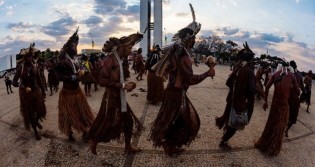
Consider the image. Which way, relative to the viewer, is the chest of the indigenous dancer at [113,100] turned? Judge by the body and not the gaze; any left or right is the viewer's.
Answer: facing to the right of the viewer

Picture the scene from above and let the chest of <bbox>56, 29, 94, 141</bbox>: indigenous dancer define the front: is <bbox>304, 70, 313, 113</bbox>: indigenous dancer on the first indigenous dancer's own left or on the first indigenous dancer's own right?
on the first indigenous dancer's own left

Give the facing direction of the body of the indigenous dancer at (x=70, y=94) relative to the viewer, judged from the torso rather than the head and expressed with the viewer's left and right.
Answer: facing the viewer and to the right of the viewer

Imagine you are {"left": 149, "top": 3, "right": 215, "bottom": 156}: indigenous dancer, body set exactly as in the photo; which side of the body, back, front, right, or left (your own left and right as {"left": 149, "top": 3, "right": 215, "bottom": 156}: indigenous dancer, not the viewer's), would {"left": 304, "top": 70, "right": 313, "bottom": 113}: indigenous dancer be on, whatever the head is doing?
front

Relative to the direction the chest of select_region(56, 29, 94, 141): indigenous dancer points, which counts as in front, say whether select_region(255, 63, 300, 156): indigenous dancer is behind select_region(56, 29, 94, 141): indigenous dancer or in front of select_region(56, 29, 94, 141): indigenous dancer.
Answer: in front

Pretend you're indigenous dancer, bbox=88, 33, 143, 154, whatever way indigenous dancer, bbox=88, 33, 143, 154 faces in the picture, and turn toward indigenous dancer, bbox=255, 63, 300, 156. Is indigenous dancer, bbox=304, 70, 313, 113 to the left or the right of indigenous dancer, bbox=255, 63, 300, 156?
left

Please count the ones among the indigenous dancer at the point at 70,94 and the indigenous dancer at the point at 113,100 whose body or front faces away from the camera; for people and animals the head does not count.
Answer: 0
